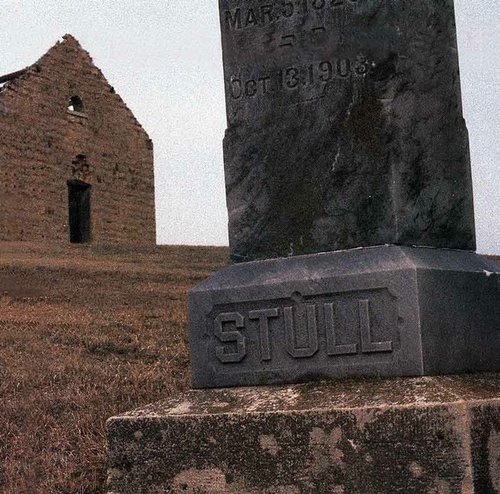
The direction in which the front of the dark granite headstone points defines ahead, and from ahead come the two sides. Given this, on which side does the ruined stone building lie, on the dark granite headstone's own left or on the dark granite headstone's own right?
on the dark granite headstone's own right

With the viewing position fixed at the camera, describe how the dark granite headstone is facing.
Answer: facing the viewer and to the left of the viewer
